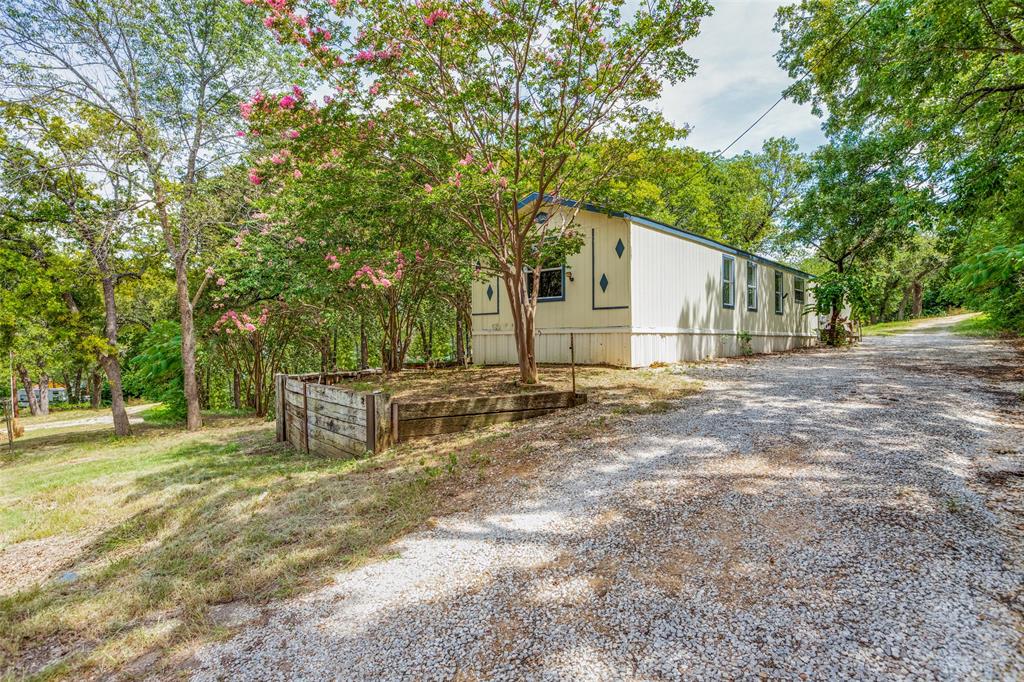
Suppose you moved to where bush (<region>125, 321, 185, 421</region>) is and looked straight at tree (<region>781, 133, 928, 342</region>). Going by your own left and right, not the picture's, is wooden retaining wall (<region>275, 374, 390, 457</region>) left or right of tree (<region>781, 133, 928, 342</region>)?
right
